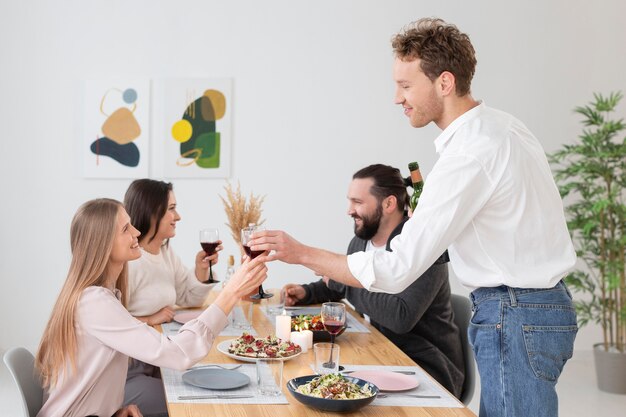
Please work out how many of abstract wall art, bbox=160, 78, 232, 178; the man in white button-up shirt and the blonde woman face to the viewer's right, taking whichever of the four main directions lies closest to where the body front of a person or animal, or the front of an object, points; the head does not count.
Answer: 1

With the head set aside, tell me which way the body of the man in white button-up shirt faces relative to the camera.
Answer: to the viewer's left

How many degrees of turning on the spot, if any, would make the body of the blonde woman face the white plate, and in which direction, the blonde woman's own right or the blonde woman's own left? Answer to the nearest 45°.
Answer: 0° — they already face it

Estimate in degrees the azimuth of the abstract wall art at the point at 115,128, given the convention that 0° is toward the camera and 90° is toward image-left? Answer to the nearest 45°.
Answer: approximately 0°

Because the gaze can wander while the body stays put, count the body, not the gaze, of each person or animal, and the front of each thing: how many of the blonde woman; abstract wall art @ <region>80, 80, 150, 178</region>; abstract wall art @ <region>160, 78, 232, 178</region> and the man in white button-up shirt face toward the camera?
2

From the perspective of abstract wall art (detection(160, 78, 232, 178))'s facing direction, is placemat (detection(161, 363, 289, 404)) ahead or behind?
ahead

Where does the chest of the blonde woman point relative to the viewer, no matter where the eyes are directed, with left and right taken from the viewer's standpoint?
facing to the right of the viewer

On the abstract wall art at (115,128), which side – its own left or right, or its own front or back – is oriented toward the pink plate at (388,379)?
front

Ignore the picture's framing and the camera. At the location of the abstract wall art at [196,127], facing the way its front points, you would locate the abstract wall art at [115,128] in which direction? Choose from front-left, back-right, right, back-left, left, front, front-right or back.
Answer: right

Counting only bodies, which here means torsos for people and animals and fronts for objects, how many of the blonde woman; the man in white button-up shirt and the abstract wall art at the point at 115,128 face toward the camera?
1
